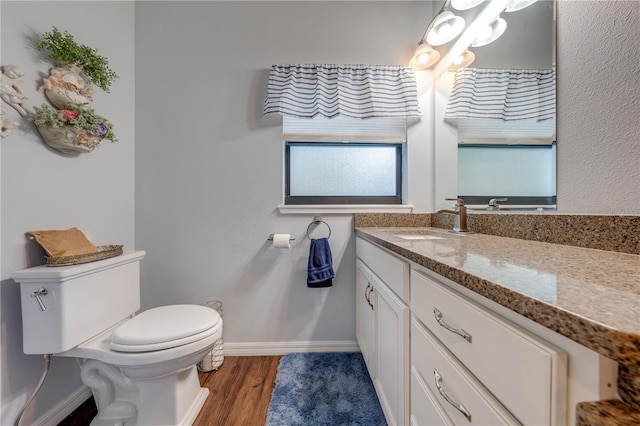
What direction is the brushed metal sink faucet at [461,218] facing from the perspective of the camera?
to the viewer's left

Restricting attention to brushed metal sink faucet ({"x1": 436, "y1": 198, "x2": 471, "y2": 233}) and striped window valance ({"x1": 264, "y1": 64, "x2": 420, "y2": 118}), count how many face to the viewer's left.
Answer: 1

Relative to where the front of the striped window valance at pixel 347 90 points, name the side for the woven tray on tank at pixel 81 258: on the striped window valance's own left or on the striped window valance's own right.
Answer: on the striped window valance's own right

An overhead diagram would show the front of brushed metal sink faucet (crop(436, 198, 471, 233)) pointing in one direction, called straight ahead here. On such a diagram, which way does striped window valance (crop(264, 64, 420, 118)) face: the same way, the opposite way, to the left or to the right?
to the left

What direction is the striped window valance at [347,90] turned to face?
toward the camera

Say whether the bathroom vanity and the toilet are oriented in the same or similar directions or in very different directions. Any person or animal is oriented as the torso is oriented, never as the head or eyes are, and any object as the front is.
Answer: very different directions

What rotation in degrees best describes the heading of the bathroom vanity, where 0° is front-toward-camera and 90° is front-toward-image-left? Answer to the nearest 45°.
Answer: approximately 45°

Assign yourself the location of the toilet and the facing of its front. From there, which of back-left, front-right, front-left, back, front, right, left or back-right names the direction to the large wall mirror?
front

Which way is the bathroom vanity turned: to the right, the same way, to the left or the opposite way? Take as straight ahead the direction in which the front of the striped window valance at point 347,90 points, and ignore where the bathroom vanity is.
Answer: to the right
